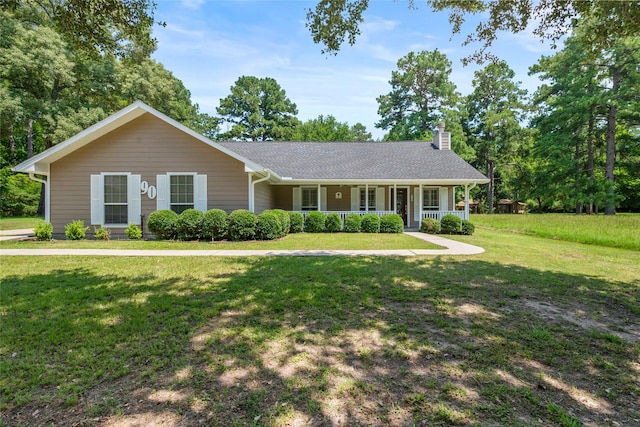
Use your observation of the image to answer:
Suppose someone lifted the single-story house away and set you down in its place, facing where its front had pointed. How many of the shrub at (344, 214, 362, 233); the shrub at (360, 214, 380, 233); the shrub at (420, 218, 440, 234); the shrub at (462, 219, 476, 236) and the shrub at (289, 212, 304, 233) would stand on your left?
5

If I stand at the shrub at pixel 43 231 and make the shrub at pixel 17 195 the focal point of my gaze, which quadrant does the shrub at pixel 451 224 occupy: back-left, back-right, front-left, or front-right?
back-right

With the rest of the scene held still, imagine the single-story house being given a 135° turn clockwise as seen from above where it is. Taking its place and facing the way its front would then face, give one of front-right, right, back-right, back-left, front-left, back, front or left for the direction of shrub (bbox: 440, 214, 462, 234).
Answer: back-right

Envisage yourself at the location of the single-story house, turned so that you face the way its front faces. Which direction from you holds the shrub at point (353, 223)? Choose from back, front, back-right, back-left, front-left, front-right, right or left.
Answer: left

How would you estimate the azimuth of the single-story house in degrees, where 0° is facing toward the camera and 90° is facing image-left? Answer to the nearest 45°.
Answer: approximately 0°

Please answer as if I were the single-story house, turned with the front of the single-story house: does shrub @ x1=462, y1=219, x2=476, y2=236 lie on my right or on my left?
on my left

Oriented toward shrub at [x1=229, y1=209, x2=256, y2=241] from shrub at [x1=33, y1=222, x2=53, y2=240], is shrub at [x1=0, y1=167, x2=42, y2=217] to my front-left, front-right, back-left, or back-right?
back-left

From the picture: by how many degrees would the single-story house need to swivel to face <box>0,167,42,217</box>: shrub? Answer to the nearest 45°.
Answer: approximately 135° to its right

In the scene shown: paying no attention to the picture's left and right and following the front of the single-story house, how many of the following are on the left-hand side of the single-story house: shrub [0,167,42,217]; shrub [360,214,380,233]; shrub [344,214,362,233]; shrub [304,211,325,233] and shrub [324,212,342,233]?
4

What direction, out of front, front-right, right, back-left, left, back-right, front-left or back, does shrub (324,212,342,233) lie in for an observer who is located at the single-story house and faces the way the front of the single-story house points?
left

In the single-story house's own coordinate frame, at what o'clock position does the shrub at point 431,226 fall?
The shrub is roughly at 9 o'clock from the single-story house.

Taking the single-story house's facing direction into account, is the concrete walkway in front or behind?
in front

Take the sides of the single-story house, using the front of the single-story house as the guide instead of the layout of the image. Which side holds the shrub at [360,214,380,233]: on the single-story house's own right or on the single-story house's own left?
on the single-story house's own left
